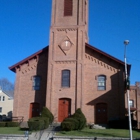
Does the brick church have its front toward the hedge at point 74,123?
yes

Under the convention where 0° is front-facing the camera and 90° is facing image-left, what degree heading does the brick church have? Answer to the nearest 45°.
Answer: approximately 0°
